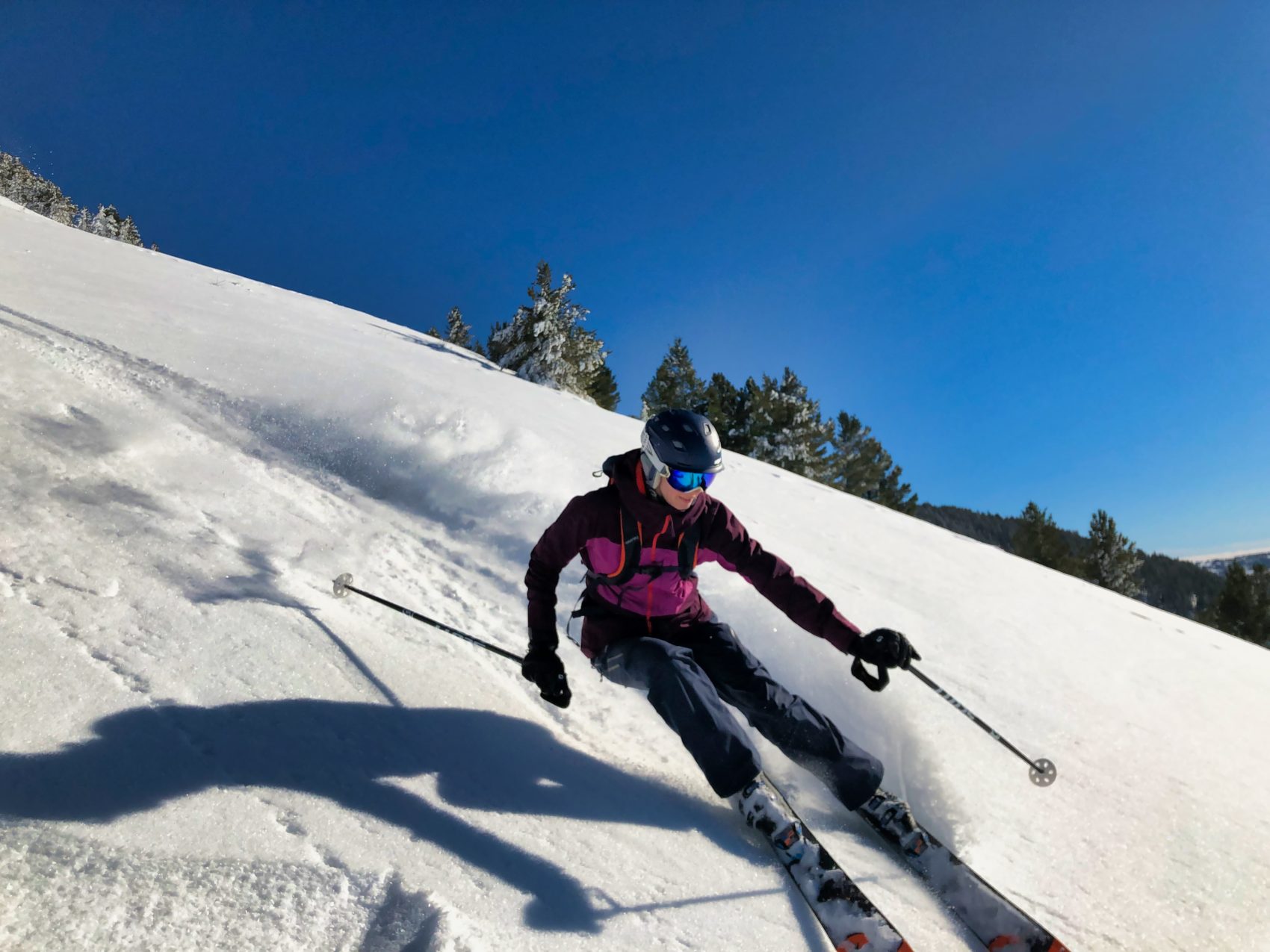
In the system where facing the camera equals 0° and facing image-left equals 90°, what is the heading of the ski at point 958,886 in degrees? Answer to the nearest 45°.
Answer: approximately 315°

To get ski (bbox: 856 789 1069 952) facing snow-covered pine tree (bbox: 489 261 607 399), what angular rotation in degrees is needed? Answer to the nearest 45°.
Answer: approximately 180°

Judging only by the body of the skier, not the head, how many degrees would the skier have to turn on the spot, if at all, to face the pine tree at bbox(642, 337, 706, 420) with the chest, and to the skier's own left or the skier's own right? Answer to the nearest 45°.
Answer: approximately 135° to the skier's own left

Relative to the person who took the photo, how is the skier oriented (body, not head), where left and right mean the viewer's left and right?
facing the viewer and to the right of the viewer

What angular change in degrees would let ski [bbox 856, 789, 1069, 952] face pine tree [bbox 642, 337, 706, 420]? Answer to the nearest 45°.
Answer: approximately 180°

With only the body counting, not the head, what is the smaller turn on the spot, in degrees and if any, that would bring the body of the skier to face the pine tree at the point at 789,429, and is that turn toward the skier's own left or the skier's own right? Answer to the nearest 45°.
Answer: approximately 135° to the skier's own left

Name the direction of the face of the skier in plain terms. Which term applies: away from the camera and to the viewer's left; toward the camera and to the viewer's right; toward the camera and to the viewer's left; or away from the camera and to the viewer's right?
toward the camera and to the viewer's right

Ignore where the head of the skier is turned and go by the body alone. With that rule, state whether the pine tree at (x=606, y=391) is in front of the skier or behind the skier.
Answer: behind

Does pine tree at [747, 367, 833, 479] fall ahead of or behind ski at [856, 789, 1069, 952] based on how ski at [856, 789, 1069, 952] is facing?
behind

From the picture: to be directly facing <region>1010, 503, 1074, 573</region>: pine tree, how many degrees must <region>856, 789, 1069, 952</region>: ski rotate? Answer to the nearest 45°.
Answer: approximately 135° to its left

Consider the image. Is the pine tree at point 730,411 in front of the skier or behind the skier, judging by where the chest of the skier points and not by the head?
behind
